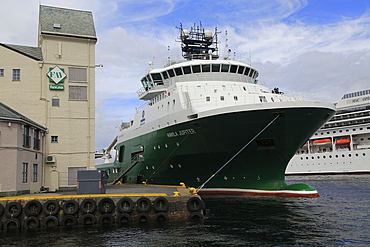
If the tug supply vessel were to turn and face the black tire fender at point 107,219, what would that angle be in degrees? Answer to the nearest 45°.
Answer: approximately 90° to its right

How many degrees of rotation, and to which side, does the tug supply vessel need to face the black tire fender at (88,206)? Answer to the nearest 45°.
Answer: approximately 90° to its right

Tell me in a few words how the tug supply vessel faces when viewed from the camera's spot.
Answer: facing the viewer and to the right of the viewer

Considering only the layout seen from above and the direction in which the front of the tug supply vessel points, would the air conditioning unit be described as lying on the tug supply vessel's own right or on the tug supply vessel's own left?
on the tug supply vessel's own right

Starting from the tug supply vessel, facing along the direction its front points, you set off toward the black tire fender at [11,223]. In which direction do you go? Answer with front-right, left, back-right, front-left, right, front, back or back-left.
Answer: right

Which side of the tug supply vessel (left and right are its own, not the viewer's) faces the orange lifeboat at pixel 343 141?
left

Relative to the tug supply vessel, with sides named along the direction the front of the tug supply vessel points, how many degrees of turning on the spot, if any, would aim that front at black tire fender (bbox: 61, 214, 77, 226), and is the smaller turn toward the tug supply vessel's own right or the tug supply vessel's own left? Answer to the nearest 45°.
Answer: approximately 90° to the tug supply vessel's own right

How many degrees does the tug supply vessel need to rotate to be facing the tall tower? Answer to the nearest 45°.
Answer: approximately 135° to its right
